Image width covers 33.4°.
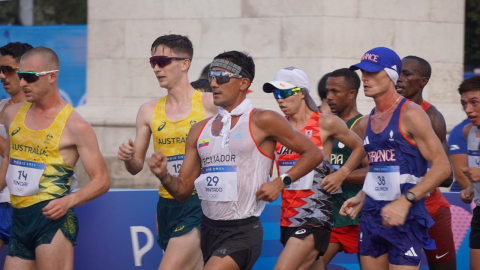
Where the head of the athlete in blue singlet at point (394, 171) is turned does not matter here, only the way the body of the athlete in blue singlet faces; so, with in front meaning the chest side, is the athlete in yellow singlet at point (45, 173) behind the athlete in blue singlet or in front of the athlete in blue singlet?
in front

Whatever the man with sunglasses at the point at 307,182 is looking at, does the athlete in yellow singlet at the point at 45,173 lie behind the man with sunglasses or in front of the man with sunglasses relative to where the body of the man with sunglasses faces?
in front

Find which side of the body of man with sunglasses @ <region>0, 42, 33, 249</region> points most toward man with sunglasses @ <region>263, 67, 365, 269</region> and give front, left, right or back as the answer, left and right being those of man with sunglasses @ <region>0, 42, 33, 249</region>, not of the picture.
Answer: left

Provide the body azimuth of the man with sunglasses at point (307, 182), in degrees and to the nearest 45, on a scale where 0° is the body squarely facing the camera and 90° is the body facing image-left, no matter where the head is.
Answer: approximately 45°

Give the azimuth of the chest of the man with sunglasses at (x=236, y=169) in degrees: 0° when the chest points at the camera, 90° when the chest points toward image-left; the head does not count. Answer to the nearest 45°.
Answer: approximately 45°

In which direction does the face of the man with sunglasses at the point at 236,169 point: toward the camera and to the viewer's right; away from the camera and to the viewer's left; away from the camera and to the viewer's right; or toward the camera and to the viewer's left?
toward the camera and to the viewer's left

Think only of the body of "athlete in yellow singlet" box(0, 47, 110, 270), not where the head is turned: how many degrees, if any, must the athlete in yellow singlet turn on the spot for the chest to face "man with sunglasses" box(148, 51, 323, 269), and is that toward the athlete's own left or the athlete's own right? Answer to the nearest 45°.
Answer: approximately 90° to the athlete's own left

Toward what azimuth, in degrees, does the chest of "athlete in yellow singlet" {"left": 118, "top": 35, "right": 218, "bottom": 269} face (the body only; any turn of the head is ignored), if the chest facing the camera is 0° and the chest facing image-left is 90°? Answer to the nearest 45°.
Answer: approximately 45°

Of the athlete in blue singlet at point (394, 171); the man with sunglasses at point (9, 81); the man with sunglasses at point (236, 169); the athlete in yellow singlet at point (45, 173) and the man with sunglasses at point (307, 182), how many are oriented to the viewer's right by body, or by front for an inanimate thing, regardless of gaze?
0

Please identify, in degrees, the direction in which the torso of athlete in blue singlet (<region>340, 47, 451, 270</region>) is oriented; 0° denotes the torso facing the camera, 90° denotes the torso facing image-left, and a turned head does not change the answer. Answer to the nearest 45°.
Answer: approximately 45°

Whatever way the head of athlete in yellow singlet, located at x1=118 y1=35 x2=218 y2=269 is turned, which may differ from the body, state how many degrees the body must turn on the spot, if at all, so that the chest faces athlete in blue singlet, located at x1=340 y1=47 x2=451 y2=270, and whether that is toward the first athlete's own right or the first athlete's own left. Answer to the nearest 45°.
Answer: approximately 90° to the first athlete's own left

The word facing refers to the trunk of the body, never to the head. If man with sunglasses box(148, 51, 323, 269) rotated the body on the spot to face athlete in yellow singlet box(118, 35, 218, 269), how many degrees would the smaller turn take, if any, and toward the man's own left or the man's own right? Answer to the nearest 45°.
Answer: approximately 90° to the man's own right

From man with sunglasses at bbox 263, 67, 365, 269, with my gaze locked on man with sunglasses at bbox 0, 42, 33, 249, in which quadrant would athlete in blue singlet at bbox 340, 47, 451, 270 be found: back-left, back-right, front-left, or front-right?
back-left

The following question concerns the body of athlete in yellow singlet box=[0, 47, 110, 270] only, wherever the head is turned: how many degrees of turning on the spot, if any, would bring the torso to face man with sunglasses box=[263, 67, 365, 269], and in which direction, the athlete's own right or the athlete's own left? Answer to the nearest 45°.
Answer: approximately 135° to the athlete's own left

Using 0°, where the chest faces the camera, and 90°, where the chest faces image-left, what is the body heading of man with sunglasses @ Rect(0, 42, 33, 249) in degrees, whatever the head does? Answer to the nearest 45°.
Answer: approximately 45°
